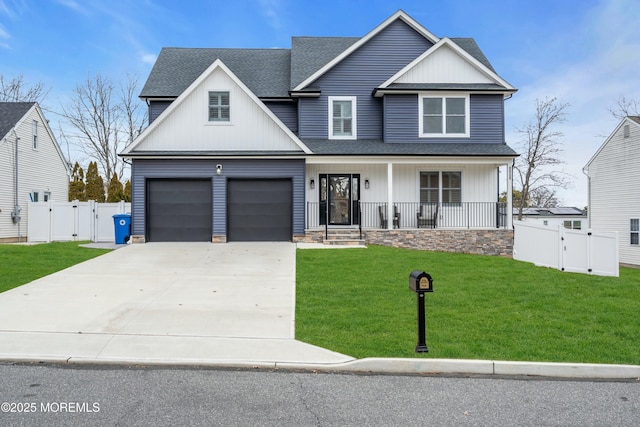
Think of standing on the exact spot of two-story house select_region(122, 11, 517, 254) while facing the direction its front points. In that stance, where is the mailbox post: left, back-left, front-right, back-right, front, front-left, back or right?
front

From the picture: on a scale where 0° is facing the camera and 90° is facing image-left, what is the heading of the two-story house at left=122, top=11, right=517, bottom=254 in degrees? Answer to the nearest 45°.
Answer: approximately 0°

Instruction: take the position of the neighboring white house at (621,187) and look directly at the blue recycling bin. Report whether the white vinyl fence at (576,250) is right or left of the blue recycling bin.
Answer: left

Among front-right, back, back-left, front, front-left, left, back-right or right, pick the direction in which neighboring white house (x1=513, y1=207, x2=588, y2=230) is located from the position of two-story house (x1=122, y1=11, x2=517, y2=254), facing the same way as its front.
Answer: back-left

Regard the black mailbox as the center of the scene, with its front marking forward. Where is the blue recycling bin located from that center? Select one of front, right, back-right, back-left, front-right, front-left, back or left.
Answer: back

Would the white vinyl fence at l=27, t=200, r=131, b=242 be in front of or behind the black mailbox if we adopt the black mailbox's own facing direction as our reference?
behind

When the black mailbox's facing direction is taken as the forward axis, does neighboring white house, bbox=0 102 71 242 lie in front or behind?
behind

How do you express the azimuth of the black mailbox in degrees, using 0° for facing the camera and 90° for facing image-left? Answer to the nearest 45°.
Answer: approximately 315°

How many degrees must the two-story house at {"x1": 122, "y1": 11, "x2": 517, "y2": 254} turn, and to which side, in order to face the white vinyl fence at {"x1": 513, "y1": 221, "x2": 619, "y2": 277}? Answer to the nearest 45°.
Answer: approximately 45° to its left

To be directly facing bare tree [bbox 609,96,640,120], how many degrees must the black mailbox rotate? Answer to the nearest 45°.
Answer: approximately 90° to its left

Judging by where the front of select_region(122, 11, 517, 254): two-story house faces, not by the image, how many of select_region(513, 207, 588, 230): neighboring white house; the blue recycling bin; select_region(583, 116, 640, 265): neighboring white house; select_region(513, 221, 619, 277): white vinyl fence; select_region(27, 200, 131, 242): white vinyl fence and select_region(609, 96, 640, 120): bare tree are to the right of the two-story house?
2

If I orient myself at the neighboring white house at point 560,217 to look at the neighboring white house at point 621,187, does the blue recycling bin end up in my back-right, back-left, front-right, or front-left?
front-right

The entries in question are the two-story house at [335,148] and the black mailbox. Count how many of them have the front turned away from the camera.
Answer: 0

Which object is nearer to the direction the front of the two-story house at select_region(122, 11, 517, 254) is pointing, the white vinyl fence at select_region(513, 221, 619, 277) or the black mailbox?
the black mailbox
